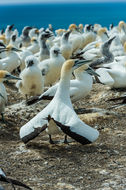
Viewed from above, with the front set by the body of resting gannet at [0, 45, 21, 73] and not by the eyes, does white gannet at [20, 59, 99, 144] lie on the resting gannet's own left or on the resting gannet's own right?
on the resting gannet's own right

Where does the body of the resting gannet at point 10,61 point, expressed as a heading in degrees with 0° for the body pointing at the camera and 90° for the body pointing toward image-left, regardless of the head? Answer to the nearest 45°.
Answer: approximately 270°
